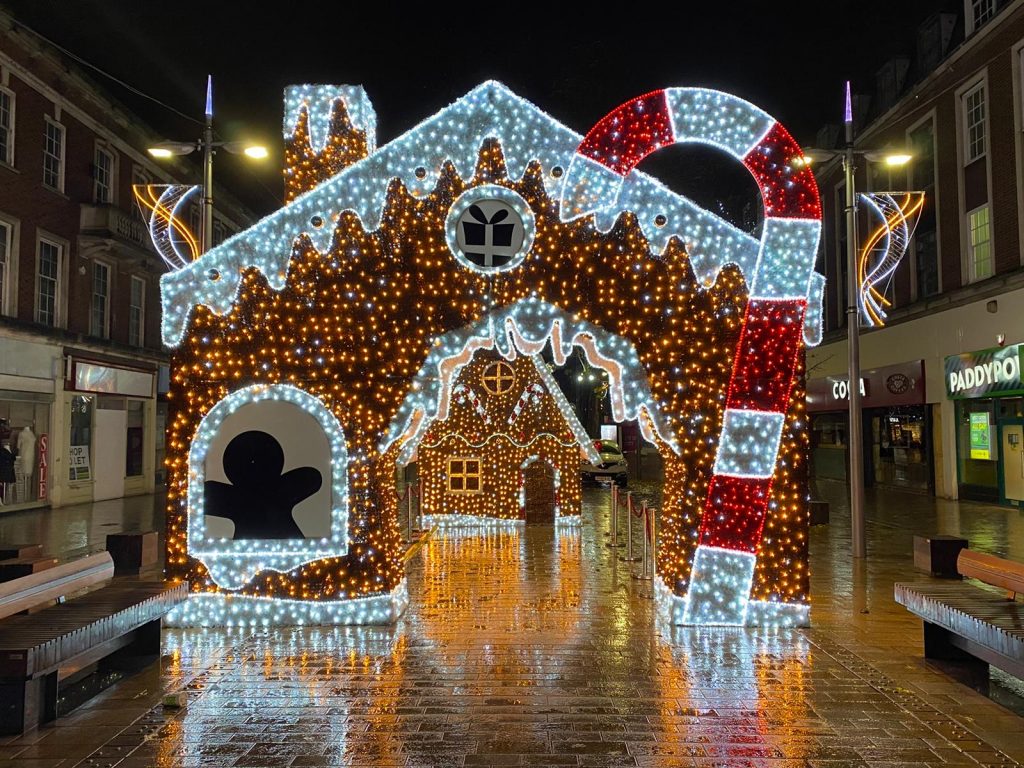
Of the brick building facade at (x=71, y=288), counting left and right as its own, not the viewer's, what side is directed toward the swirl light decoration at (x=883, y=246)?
front

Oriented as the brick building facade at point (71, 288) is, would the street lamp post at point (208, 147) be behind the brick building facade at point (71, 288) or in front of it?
in front

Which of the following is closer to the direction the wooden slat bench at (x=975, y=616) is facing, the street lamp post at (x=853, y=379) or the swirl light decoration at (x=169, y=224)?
the swirl light decoration

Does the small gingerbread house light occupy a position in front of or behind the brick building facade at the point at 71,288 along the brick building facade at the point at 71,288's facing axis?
in front

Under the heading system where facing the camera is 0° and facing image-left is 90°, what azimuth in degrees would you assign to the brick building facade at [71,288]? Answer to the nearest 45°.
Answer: approximately 315°

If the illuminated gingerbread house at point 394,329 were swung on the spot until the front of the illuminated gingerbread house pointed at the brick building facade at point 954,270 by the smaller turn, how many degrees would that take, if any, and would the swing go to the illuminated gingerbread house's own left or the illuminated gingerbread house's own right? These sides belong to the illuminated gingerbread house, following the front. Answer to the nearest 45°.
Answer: approximately 135° to the illuminated gingerbread house's own left

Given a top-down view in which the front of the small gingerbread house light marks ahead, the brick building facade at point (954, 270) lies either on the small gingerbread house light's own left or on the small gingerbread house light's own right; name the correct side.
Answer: on the small gingerbread house light's own left

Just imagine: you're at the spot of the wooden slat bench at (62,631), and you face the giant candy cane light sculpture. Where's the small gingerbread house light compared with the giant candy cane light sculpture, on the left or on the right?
left

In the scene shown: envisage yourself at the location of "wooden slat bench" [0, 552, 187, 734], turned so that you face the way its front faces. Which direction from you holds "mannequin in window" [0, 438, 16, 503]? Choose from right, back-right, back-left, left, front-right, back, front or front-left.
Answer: back-left

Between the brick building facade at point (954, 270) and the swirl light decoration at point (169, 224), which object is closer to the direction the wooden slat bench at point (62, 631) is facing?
the brick building facade

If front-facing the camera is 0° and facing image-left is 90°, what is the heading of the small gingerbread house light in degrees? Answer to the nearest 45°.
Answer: approximately 0°

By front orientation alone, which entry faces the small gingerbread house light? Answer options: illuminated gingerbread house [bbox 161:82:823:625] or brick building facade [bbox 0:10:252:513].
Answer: the brick building facade

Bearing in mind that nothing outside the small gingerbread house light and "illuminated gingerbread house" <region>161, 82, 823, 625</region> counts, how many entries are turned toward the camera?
2
